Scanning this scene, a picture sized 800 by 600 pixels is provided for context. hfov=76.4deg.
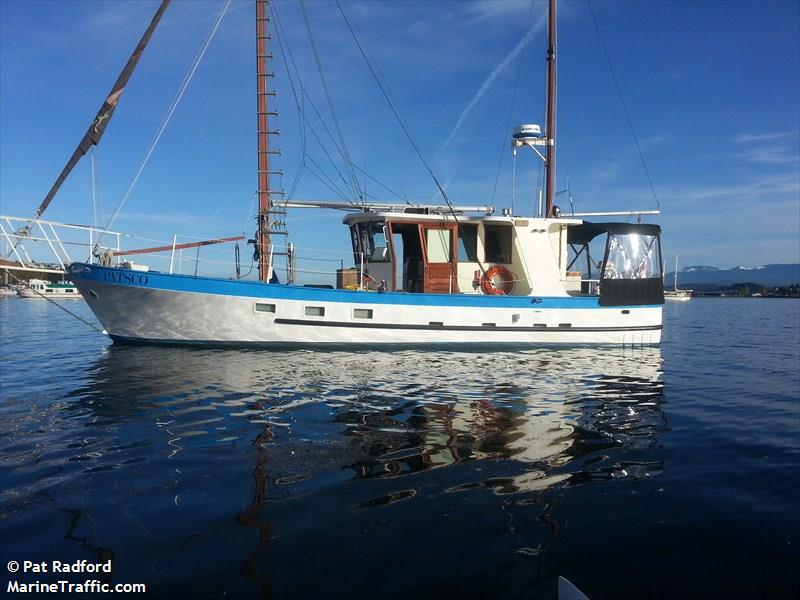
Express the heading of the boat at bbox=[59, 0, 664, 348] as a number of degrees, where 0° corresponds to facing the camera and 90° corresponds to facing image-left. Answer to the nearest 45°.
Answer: approximately 90°
